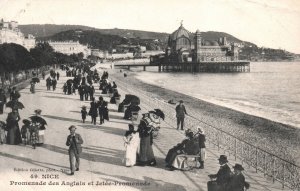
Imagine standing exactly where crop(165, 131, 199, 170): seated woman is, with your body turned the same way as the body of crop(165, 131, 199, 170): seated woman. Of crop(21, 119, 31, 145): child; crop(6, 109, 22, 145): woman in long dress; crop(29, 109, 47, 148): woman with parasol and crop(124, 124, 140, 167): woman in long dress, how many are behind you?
0

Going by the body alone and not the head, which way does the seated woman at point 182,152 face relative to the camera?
to the viewer's left

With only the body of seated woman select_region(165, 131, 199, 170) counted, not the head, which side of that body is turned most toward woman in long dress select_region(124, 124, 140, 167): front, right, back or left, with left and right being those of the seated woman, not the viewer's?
front

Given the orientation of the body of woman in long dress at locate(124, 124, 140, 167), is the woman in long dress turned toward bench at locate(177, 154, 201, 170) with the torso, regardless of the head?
no

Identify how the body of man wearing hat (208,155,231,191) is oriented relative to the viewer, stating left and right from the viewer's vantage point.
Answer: facing to the left of the viewer

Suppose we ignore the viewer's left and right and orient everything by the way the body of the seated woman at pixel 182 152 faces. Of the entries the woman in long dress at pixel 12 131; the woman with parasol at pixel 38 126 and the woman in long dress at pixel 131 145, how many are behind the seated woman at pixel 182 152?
0
